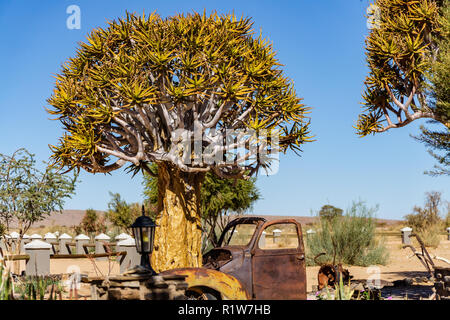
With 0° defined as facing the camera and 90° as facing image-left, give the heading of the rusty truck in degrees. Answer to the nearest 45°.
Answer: approximately 45°

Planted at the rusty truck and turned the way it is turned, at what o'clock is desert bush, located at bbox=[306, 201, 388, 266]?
The desert bush is roughly at 5 o'clock from the rusty truck.

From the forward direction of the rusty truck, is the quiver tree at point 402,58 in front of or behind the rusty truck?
behind

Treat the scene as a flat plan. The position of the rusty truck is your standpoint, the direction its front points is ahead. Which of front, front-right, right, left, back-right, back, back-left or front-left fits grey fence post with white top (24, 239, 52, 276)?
right

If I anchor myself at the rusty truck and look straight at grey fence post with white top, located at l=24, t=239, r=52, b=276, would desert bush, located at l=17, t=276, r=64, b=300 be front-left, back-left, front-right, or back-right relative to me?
front-left
